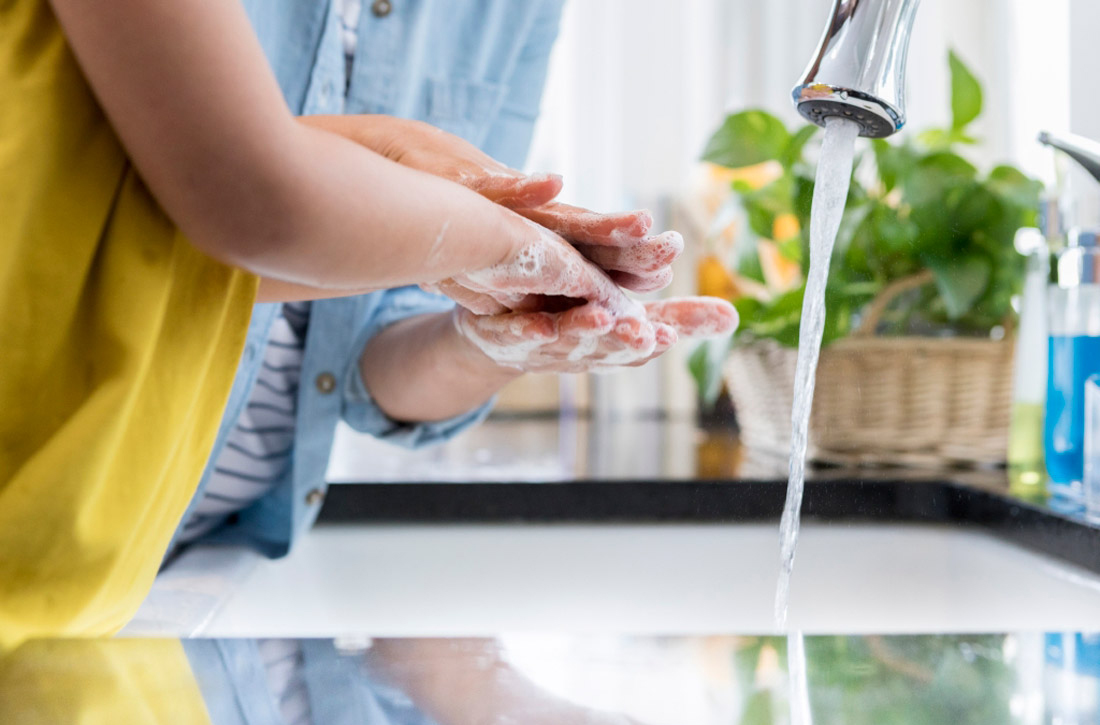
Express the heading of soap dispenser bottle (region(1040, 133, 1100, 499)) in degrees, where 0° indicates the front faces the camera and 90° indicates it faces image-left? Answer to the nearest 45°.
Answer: approximately 90°
